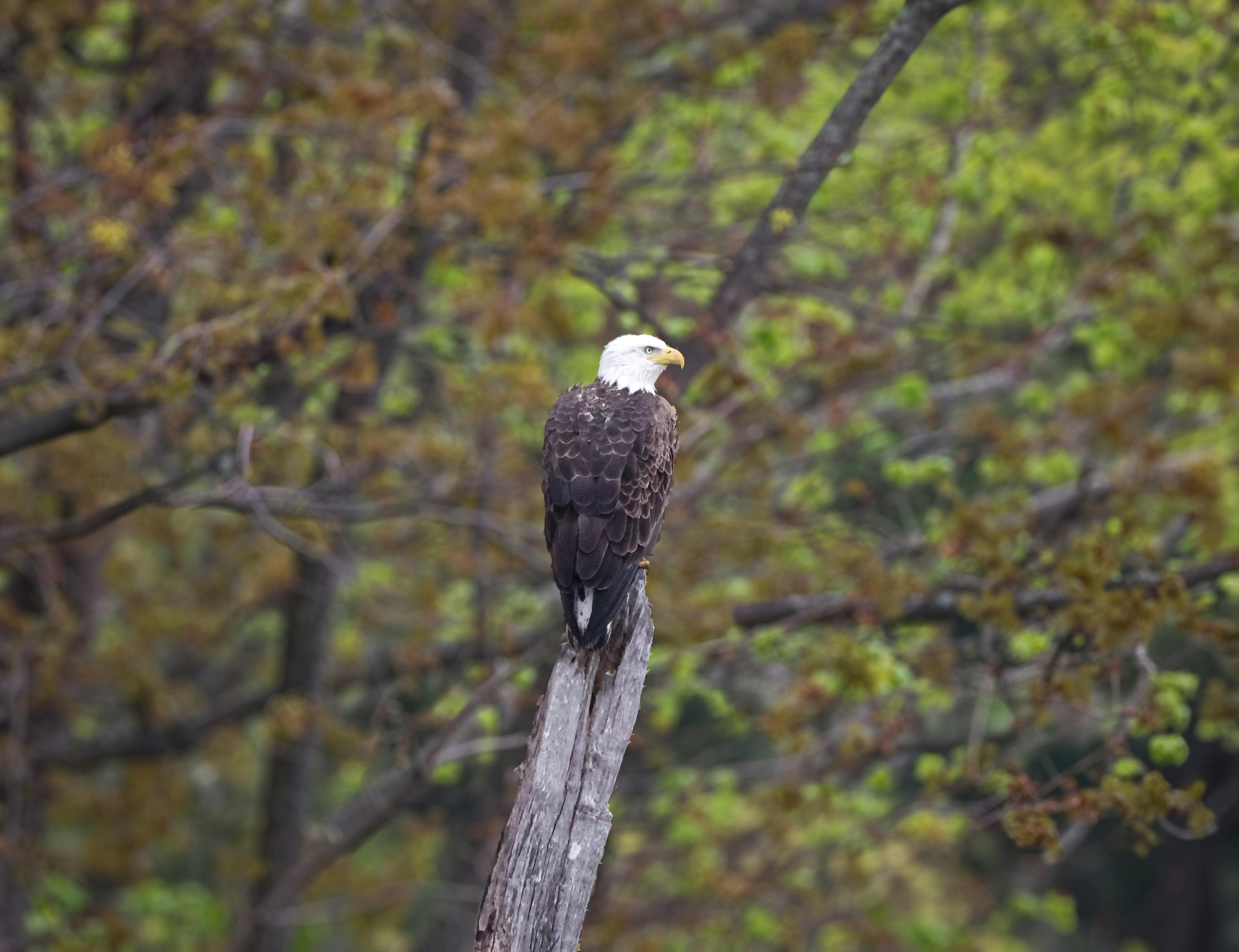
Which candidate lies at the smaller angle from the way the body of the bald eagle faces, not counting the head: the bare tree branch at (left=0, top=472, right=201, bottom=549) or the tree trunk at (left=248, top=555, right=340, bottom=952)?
the tree trunk

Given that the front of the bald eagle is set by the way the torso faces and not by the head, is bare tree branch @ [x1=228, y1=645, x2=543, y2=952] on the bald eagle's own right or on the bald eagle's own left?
on the bald eagle's own left

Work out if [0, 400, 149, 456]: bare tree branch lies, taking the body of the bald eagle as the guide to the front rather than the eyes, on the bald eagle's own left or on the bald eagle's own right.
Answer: on the bald eagle's own left

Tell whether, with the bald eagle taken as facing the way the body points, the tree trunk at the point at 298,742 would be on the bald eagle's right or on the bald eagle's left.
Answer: on the bald eagle's left

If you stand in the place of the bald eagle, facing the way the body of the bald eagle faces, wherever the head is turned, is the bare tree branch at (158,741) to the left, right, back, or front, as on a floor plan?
front

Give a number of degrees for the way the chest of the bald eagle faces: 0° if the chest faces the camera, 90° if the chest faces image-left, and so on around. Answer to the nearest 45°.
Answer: approximately 225°

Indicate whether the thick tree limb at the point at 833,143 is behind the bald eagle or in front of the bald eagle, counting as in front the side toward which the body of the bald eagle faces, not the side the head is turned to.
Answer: in front

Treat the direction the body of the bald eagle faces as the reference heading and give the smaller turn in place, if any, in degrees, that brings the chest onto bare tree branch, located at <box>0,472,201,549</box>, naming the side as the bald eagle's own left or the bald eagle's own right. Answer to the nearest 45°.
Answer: approximately 90° to the bald eagle's own left
